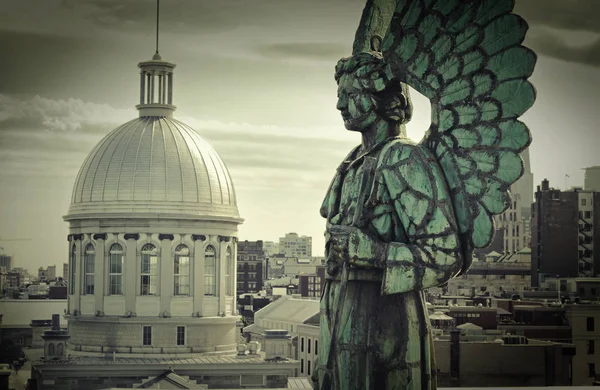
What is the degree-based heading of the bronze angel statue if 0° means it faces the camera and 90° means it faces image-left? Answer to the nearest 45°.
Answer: approximately 45°

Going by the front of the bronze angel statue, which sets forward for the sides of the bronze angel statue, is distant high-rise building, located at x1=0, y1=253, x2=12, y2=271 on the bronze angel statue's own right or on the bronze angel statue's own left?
on the bronze angel statue's own right
